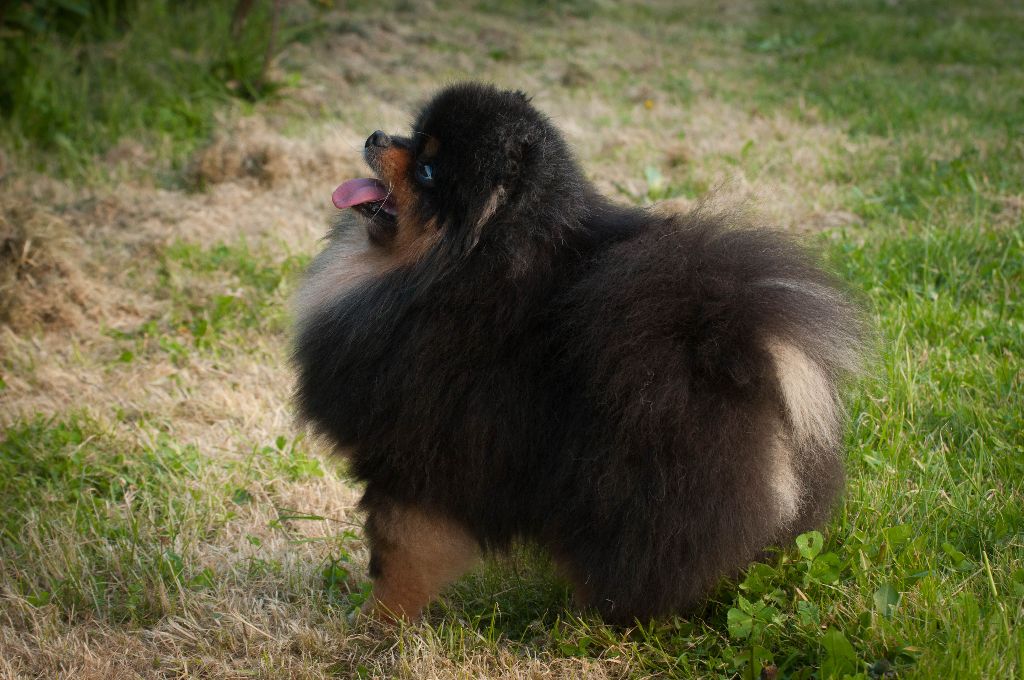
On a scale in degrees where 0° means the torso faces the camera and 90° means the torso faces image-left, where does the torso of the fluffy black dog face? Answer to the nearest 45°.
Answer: approximately 90°
